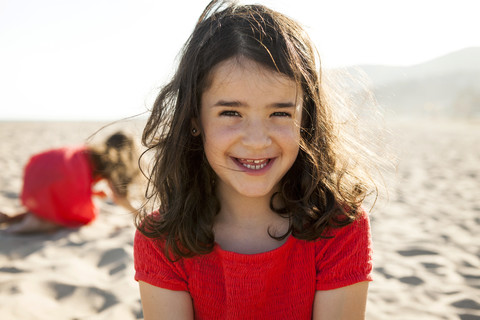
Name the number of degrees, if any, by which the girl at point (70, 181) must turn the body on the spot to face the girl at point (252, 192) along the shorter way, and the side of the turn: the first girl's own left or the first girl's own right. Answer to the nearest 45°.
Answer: approximately 90° to the first girl's own right

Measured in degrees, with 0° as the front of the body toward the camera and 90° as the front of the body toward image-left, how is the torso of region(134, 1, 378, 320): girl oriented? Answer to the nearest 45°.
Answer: approximately 0°

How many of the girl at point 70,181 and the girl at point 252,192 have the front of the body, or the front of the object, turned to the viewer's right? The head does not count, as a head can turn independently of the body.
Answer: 1

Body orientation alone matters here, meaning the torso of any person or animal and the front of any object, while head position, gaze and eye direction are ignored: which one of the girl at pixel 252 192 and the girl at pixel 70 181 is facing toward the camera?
the girl at pixel 252 192

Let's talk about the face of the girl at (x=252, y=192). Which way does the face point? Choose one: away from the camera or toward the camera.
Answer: toward the camera

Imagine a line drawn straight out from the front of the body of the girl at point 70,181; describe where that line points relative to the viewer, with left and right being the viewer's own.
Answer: facing to the right of the viewer

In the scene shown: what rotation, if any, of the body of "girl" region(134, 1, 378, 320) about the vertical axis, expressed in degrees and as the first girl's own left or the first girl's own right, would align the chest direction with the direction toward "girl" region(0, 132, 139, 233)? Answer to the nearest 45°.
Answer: approximately 135° to the first girl's own right
